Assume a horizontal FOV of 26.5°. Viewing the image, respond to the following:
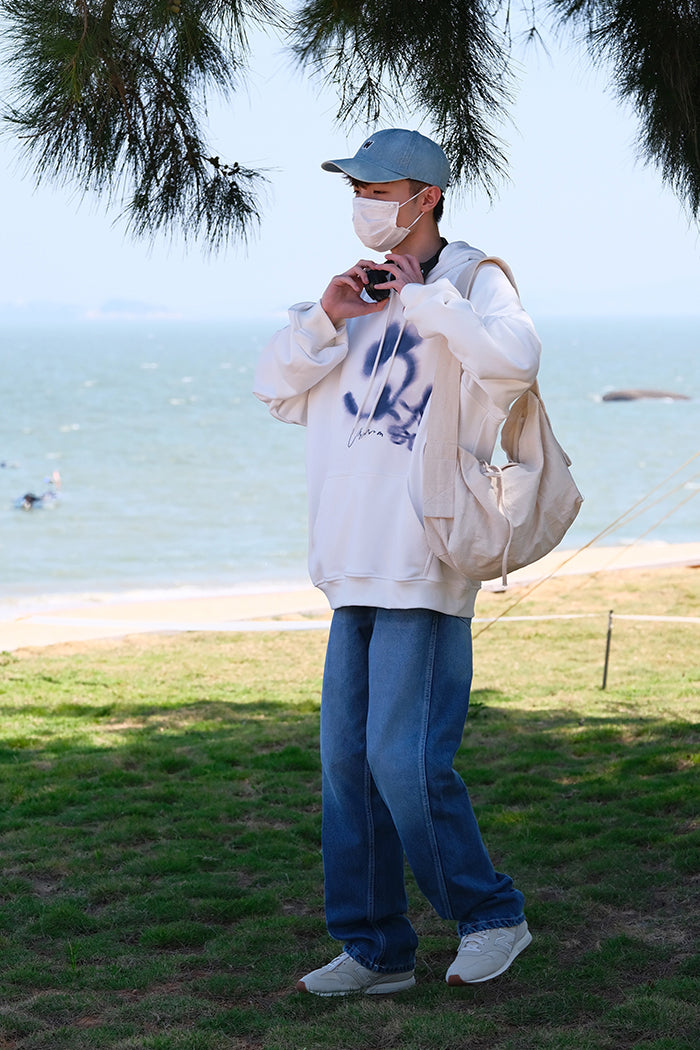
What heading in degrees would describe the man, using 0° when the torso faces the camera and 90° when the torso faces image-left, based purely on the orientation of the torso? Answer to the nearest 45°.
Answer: approximately 45°
